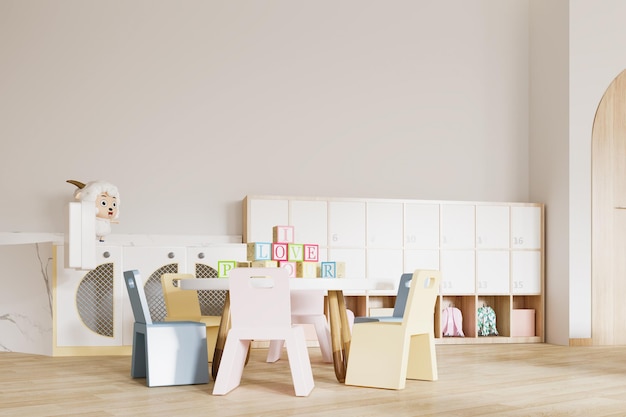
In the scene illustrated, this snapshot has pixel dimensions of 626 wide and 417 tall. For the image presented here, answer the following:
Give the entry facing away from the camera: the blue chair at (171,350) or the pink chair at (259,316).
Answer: the pink chair

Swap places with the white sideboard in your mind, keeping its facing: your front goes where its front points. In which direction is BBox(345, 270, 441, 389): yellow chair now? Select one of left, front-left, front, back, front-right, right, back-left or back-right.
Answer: front-left

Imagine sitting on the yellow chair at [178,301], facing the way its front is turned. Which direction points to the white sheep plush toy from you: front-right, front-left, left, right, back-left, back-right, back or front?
back

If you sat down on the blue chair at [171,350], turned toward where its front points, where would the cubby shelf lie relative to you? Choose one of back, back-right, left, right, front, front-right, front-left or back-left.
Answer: front-left

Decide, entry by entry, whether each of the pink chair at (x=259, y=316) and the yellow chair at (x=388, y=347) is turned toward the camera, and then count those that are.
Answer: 0

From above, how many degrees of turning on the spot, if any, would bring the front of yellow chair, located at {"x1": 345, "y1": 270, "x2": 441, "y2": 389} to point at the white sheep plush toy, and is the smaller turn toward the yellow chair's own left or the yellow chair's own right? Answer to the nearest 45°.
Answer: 0° — it already faces it

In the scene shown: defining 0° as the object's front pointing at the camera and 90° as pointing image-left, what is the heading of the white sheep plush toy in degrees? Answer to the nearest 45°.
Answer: approximately 315°

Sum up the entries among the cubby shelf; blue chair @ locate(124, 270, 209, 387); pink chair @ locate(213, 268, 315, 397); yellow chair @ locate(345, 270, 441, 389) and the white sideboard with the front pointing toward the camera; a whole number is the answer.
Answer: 2

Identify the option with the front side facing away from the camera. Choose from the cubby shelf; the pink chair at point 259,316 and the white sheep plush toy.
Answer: the pink chair

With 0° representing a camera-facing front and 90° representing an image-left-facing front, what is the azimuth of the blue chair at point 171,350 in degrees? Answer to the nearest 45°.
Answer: approximately 270°

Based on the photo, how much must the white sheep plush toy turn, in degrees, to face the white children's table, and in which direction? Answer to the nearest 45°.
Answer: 0° — it already faces it

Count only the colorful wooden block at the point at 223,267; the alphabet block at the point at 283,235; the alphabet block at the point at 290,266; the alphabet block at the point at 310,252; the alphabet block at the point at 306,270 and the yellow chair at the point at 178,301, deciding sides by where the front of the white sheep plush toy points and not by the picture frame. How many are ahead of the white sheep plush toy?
6

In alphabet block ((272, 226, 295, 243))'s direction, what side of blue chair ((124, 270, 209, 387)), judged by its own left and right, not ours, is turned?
front

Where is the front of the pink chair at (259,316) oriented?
away from the camera

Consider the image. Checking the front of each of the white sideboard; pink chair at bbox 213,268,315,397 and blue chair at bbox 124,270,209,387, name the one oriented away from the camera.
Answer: the pink chair
